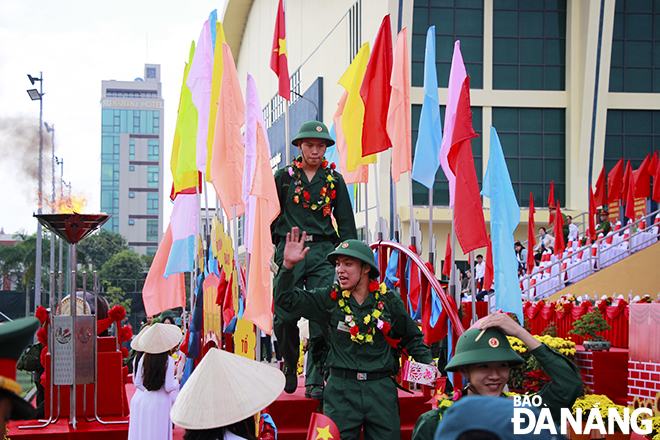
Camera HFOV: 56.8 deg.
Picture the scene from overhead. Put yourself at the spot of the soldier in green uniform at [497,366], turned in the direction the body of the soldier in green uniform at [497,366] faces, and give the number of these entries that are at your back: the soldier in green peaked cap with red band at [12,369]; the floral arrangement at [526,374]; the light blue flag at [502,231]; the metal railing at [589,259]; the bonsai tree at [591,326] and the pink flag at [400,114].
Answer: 5

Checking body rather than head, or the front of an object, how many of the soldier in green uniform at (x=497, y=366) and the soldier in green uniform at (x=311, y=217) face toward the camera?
2

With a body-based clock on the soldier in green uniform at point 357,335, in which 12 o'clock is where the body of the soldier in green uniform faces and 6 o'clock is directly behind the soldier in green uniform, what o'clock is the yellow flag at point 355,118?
The yellow flag is roughly at 6 o'clock from the soldier in green uniform.

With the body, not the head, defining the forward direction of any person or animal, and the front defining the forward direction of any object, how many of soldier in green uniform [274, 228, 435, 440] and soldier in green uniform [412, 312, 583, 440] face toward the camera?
2

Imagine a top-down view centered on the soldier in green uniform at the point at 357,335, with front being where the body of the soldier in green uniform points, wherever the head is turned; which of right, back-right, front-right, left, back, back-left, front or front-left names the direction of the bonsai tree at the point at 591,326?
back-left

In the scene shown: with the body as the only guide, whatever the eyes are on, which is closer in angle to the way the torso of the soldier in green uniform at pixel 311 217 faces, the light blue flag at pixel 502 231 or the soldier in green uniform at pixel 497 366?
the soldier in green uniform

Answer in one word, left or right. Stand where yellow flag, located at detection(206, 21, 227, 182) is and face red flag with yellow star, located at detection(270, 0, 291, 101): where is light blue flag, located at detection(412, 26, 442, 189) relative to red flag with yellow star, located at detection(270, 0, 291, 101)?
right

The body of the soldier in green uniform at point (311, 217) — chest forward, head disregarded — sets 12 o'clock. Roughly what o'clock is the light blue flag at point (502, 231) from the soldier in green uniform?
The light blue flag is roughly at 8 o'clock from the soldier in green uniform.

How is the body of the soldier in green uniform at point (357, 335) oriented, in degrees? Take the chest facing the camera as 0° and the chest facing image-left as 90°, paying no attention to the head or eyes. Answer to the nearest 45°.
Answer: approximately 0°

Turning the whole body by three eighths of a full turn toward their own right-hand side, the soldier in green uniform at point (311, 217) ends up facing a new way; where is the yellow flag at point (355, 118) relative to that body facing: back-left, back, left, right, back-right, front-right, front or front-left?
front-right

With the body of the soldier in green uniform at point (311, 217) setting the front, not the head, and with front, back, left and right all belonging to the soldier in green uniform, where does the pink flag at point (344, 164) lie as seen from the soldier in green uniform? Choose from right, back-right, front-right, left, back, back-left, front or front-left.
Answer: back

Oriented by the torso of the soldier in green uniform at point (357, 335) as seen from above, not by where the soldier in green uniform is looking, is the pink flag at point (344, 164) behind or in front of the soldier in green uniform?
behind

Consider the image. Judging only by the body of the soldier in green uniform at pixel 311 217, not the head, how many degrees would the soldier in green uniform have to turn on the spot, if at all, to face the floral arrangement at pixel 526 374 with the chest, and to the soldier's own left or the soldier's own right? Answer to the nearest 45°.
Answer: approximately 135° to the soldier's own left

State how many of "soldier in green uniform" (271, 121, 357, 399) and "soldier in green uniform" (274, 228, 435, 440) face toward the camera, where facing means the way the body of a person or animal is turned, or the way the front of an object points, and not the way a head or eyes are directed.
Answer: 2

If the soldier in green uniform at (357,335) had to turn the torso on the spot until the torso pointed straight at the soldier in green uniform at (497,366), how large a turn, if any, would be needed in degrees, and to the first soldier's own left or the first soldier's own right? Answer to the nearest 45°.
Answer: approximately 45° to the first soldier's own left
